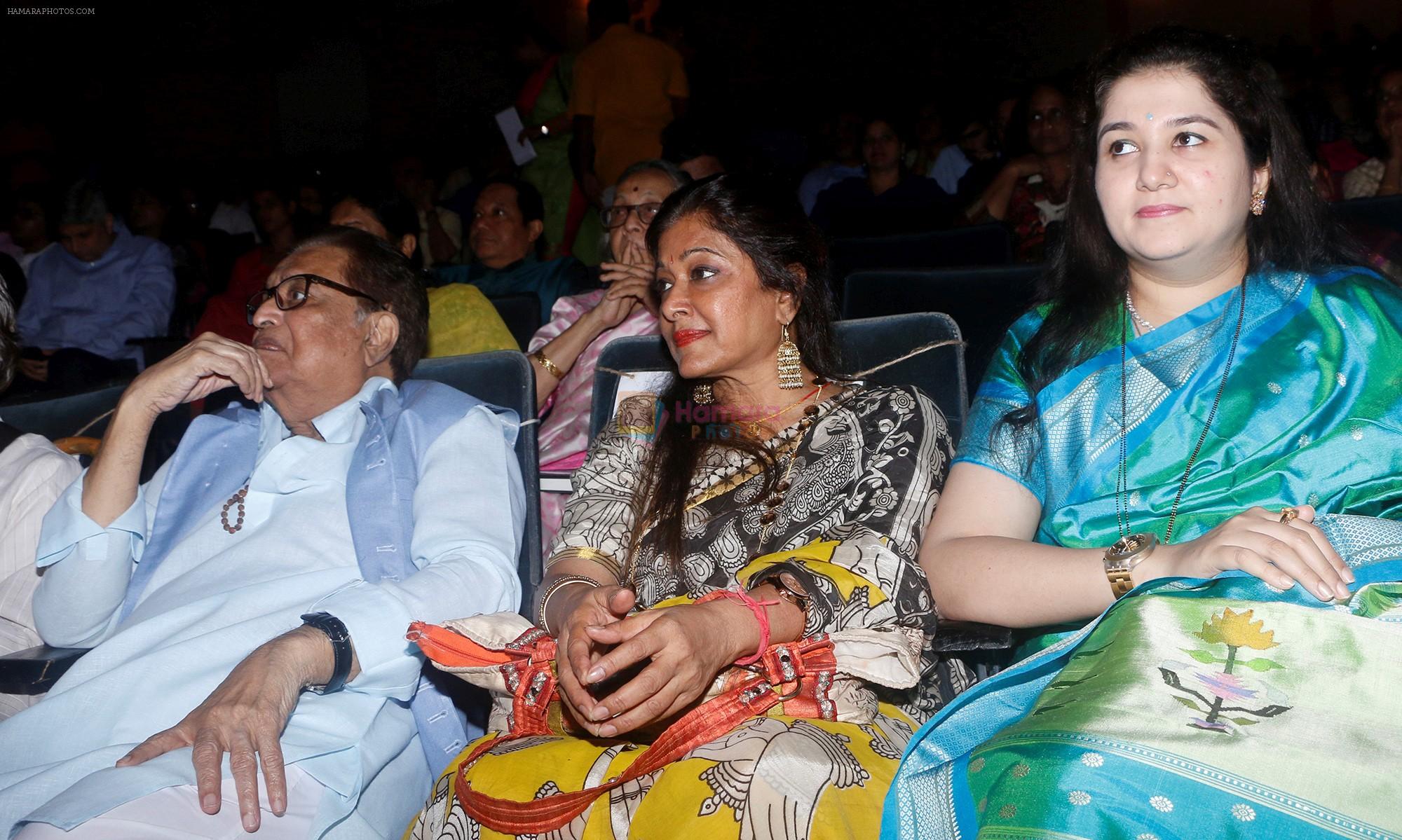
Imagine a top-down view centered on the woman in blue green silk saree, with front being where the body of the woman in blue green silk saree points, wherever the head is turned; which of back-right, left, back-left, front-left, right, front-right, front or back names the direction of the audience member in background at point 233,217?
right

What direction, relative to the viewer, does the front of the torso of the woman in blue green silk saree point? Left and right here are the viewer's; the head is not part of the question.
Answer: facing the viewer and to the left of the viewer

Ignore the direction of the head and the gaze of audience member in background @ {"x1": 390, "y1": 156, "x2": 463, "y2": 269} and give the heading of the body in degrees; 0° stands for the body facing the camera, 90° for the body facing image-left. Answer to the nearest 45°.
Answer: approximately 45°

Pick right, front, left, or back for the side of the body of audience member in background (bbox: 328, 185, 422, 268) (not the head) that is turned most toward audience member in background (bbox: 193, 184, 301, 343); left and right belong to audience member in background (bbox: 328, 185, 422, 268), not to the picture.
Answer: right

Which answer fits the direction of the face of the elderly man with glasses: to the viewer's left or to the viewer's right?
to the viewer's left

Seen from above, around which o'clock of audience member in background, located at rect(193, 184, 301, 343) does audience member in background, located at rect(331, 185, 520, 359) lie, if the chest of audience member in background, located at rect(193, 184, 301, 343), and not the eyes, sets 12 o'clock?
audience member in background, located at rect(331, 185, 520, 359) is roughly at 10 o'clock from audience member in background, located at rect(193, 184, 301, 343).

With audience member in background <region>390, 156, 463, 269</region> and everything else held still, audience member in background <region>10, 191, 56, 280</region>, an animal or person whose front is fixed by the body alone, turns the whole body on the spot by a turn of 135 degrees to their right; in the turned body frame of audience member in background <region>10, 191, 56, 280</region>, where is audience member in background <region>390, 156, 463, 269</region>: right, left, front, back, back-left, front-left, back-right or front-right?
right

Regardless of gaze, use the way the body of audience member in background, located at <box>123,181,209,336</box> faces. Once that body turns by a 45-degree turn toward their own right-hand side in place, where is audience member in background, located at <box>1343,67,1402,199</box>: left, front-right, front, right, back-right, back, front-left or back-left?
back-left

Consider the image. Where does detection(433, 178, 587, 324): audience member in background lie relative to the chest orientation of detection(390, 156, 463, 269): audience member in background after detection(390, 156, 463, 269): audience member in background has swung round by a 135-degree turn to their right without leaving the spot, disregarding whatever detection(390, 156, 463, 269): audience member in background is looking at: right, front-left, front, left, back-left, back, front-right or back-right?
back

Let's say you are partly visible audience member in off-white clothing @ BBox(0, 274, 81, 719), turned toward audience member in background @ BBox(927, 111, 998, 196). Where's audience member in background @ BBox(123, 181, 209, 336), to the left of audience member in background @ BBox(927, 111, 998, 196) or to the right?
left

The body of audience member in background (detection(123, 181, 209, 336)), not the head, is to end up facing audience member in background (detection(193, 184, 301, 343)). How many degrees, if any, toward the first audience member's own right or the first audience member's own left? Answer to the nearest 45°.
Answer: approximately 45° to the first audience member's own left

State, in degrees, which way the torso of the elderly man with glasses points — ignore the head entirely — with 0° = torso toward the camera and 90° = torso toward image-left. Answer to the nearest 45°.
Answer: approximately 45°

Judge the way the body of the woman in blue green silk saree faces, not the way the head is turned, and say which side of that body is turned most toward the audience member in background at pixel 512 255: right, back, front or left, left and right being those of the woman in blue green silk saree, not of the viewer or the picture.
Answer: right
